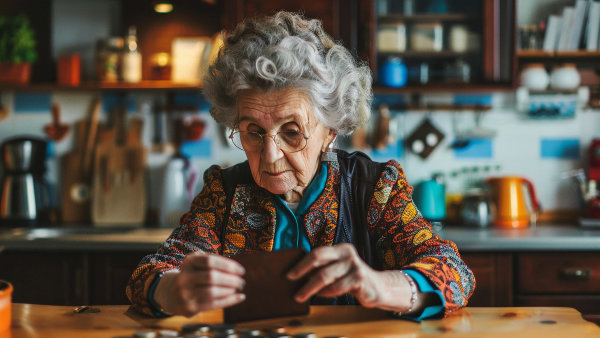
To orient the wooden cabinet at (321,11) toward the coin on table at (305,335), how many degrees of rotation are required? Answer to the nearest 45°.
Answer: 0° — it already faces it

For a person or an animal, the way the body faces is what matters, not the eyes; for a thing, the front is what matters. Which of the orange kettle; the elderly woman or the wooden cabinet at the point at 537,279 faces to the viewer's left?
the orange kettle

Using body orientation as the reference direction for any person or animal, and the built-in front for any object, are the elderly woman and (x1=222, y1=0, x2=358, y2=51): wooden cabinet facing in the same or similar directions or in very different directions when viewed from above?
same or similar directions

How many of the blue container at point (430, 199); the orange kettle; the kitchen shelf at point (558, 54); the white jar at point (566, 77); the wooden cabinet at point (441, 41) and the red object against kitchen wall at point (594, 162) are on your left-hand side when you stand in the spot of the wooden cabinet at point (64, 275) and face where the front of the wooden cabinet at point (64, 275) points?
6

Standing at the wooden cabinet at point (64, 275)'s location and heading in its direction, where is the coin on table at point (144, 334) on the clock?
The coin on table is roughly at 12 o'clock from the wooden cabinet.

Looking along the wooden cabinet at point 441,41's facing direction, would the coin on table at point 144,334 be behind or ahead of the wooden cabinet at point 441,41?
ahead

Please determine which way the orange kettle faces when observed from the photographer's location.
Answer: facing to the left of the viewer

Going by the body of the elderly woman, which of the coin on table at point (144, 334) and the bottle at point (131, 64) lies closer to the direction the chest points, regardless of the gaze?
the coin on table

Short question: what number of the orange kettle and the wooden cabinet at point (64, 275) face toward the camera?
1

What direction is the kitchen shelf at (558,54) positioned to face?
toward the camera

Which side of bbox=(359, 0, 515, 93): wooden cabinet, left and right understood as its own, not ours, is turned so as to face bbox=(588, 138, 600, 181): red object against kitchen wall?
left

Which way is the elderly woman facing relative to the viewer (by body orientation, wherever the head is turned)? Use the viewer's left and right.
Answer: facing the viewer

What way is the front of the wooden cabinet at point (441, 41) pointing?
toward the camera

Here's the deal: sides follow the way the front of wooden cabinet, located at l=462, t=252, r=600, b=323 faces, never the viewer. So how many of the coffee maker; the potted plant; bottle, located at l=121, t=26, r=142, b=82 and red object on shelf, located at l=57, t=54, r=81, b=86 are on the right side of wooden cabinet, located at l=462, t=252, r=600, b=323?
4
